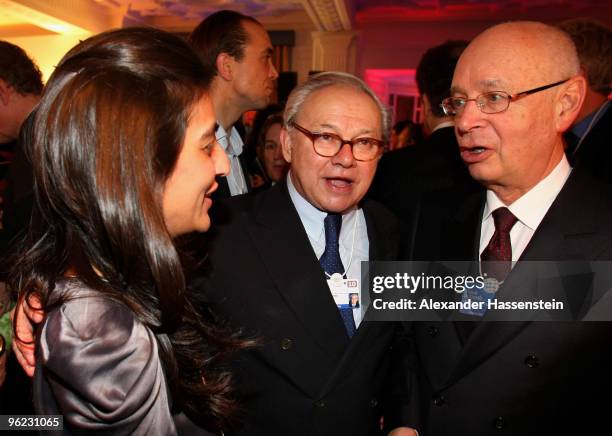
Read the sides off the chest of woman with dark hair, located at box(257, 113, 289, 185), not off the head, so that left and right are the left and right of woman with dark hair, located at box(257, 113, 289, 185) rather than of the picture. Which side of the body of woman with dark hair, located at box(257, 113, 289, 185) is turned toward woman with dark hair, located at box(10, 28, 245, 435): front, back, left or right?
front

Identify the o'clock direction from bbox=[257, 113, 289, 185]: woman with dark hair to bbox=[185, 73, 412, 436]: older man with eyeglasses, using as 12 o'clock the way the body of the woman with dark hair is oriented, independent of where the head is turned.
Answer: The older man with eyeglasses is roughly at 12 o'clock from the woman with dark hair.

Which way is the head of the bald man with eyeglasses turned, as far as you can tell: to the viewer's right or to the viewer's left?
to the viewer's left

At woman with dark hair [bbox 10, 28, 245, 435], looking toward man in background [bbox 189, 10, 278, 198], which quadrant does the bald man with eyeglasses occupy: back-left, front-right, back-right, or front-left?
front-right

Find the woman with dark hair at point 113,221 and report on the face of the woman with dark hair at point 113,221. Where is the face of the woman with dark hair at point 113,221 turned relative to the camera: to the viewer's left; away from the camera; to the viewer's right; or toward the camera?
to the viewer's right

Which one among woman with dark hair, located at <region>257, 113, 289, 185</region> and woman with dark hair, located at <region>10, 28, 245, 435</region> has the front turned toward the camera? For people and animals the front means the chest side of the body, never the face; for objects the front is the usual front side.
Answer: woman with dark hair, located at <region>257, 113, 289, 185</region>

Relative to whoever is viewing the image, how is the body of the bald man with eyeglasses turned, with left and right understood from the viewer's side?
facing the viewer and to the left of the viewer

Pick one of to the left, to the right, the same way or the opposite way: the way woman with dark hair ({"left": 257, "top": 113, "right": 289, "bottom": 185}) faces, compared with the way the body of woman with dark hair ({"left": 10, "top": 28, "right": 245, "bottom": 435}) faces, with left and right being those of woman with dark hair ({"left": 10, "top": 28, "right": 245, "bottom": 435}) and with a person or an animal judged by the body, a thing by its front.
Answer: to the right

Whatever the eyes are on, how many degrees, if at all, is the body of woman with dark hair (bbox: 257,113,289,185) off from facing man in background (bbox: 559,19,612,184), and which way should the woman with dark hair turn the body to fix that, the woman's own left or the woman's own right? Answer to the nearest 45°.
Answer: approximately 45° to the woman's own left

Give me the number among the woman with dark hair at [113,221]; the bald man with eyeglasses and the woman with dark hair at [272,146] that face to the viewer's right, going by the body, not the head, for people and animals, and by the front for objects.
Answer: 1

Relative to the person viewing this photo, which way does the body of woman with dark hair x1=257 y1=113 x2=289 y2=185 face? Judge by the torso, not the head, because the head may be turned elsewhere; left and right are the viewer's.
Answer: facing the viewer

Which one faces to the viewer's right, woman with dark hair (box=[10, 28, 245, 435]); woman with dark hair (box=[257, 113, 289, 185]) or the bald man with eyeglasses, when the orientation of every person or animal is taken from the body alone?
woman with dark hair (box=[10, 28, 245, 435])

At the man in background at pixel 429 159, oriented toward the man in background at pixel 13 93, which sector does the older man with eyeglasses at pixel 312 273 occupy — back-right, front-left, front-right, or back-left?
front-left

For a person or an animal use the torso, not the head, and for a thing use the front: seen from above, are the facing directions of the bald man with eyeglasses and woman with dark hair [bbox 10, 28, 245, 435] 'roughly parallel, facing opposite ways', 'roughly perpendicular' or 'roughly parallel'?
roughly parallel, facing opposite ways

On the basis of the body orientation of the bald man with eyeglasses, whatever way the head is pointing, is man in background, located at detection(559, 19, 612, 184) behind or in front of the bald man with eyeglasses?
behind

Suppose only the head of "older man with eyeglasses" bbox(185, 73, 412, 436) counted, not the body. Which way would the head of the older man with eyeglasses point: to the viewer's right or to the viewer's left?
to the viewer's left

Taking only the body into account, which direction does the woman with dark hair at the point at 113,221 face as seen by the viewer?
to the viewer's right
